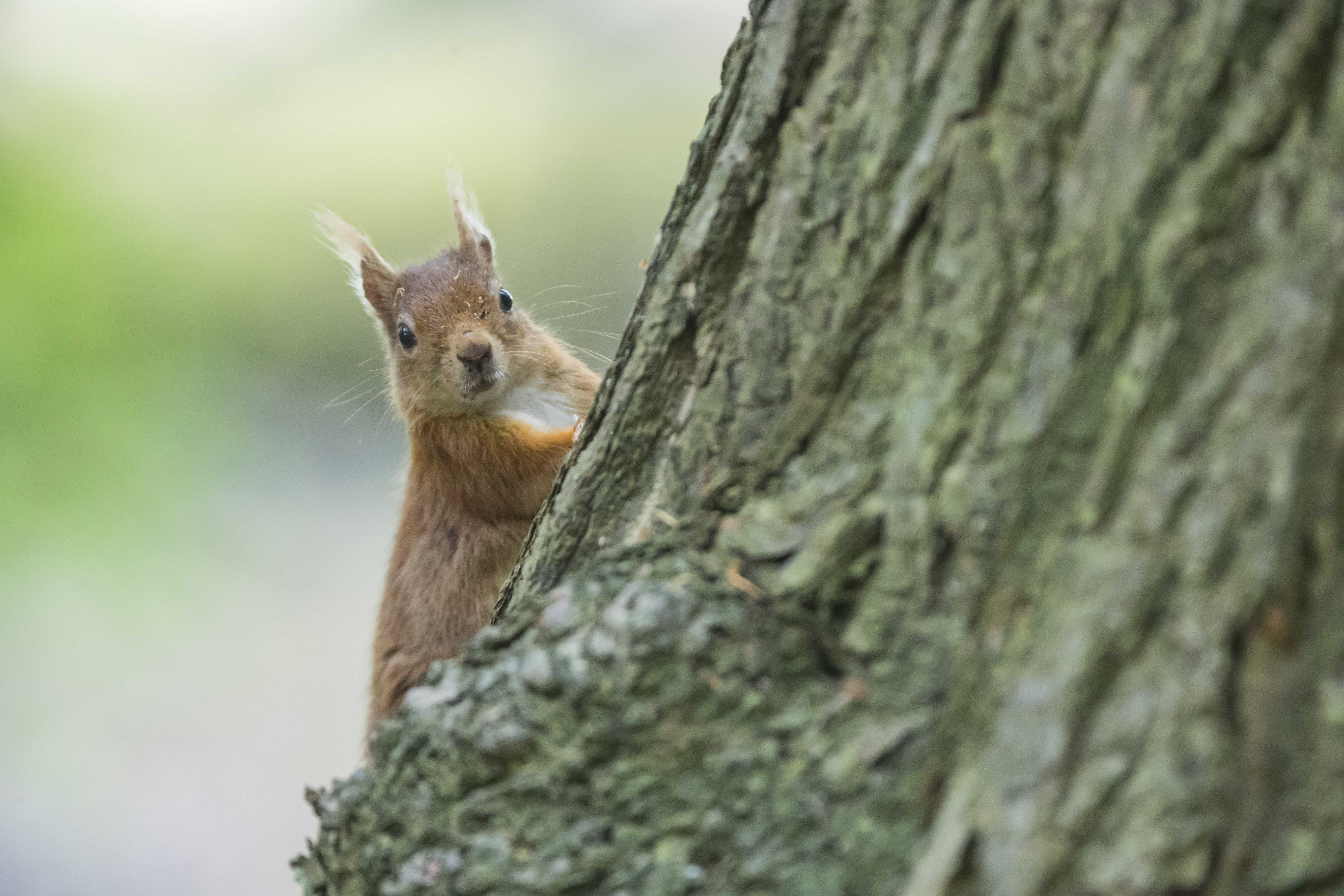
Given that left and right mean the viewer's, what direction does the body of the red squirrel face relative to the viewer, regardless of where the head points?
facing the viewer and to the right of the viewer
